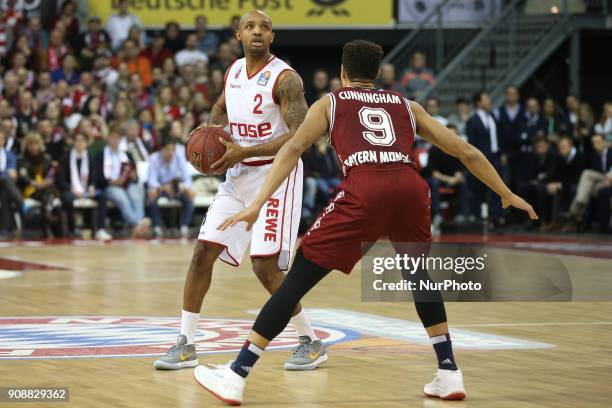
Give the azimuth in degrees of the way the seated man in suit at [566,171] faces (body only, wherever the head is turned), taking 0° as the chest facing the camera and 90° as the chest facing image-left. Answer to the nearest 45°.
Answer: approximately 45°

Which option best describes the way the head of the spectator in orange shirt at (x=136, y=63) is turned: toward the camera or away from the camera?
toward the camera

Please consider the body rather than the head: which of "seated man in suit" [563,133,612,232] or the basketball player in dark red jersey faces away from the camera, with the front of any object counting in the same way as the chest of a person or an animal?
the basketball player in dark red jersey

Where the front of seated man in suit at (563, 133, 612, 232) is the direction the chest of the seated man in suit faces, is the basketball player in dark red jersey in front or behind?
in front

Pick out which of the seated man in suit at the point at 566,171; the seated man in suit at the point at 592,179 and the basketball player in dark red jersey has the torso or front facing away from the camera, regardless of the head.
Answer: the basketball player in dark red jersey

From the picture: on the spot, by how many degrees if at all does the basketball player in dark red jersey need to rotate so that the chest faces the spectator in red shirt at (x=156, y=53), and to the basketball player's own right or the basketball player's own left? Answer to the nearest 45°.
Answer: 0° — they already face them

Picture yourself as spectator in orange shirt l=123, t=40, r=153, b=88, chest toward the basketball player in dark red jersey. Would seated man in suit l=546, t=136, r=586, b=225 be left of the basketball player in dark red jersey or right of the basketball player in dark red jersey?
left

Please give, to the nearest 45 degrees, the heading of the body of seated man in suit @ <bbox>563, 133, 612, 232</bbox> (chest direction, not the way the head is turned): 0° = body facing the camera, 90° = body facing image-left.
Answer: approximately 45°

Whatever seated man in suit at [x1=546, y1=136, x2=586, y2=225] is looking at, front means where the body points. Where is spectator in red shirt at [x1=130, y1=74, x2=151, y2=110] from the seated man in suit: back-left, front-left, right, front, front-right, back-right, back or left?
front-right

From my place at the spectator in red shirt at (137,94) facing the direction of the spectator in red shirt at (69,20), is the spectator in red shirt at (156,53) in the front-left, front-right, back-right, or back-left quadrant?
front-right

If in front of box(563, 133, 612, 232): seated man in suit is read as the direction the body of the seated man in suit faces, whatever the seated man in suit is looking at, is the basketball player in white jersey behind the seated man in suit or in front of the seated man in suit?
in front

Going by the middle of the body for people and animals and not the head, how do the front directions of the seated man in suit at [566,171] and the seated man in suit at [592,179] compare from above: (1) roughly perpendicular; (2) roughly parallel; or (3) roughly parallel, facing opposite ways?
roughly parallel

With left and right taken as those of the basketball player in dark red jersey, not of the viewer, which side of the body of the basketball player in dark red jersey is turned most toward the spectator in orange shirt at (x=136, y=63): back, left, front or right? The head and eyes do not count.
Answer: front

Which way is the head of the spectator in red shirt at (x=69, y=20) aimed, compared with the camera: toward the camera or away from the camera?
toward the camera

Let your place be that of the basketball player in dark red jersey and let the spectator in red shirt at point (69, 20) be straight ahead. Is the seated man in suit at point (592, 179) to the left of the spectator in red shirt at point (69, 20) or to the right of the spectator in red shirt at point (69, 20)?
right

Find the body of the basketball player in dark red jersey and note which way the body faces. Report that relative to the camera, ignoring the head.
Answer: away from the camera

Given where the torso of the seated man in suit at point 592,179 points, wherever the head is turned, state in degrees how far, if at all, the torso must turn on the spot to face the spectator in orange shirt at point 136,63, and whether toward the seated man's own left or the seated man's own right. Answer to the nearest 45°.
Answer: approximately 45° to the seated man's own right

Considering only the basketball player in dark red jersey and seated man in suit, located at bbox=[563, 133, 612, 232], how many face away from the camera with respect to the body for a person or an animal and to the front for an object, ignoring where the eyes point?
1
